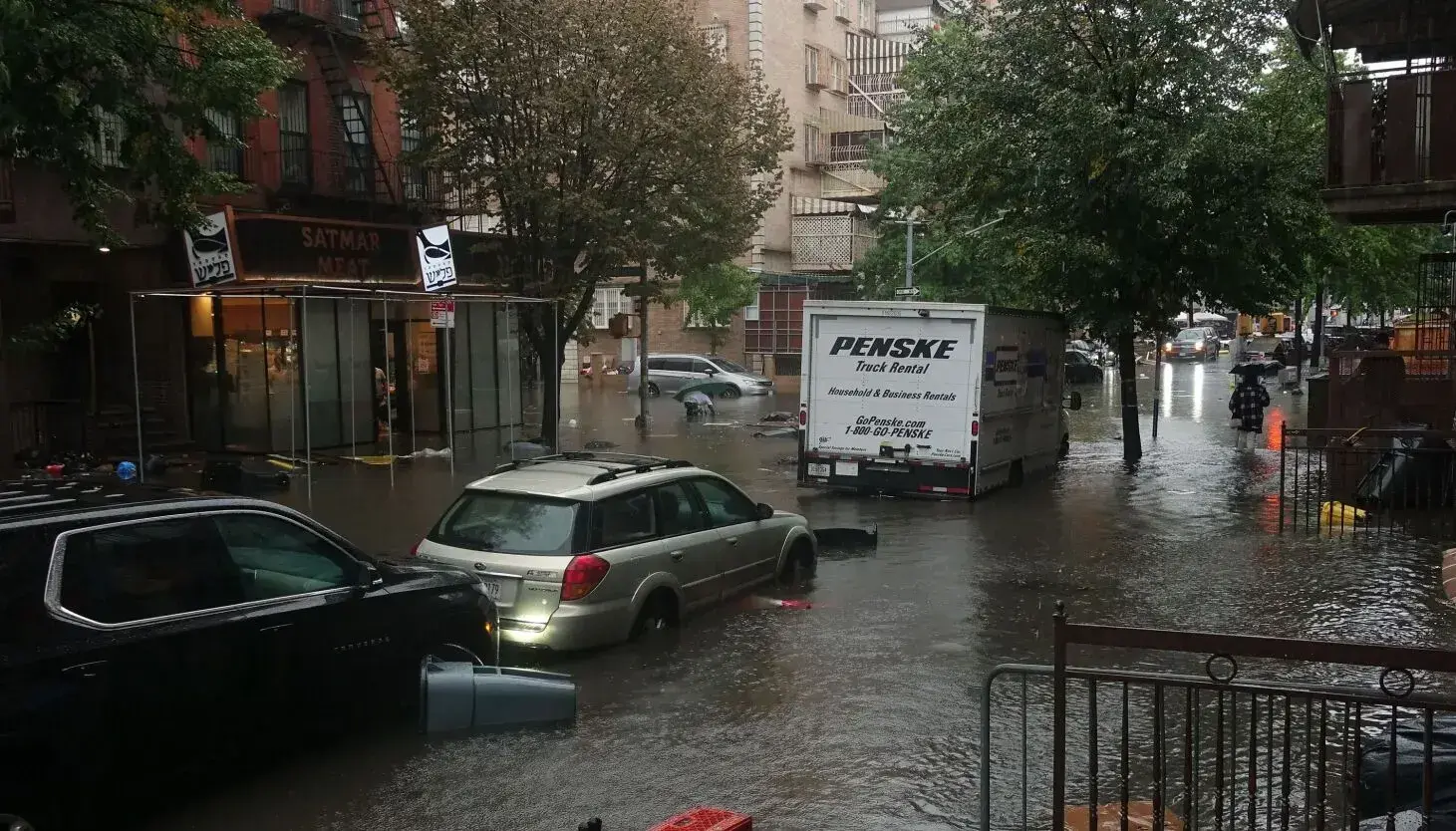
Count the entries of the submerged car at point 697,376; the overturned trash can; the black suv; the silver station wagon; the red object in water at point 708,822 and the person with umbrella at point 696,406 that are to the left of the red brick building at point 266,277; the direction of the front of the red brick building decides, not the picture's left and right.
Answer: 2

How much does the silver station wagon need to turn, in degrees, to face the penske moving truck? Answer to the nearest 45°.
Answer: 0° — it already faces it

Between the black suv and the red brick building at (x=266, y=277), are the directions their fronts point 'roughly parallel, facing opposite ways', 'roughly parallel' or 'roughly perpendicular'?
roughly perpendicular

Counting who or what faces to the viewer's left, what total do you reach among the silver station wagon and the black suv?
0

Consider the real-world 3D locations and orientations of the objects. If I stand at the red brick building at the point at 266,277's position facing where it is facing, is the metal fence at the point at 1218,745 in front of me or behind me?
in front

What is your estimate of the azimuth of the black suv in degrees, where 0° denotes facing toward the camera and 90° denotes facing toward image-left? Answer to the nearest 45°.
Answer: approximately 225°

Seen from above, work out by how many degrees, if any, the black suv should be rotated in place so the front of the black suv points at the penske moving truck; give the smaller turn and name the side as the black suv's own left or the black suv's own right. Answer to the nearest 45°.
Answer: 0° — it already faces it

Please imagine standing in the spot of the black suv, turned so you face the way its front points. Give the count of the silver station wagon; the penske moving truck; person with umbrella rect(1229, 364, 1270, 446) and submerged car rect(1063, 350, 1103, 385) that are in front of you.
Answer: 4

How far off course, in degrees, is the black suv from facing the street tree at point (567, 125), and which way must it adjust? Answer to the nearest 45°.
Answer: approximately 45° to its left

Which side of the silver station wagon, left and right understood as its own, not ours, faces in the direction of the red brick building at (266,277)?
left

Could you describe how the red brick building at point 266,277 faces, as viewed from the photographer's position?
facing the viewer and to the right of the viewer

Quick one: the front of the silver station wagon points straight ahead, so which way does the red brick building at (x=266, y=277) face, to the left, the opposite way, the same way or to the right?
to the right

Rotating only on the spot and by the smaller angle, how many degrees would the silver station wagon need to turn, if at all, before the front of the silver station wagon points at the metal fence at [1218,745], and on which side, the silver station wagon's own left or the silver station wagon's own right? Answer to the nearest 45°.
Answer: approximately 90° to the silver station wagon's own right

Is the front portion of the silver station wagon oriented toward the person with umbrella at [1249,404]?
yes

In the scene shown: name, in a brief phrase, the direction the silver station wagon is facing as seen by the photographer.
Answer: facing away from the viewer and to the right of the viewer
